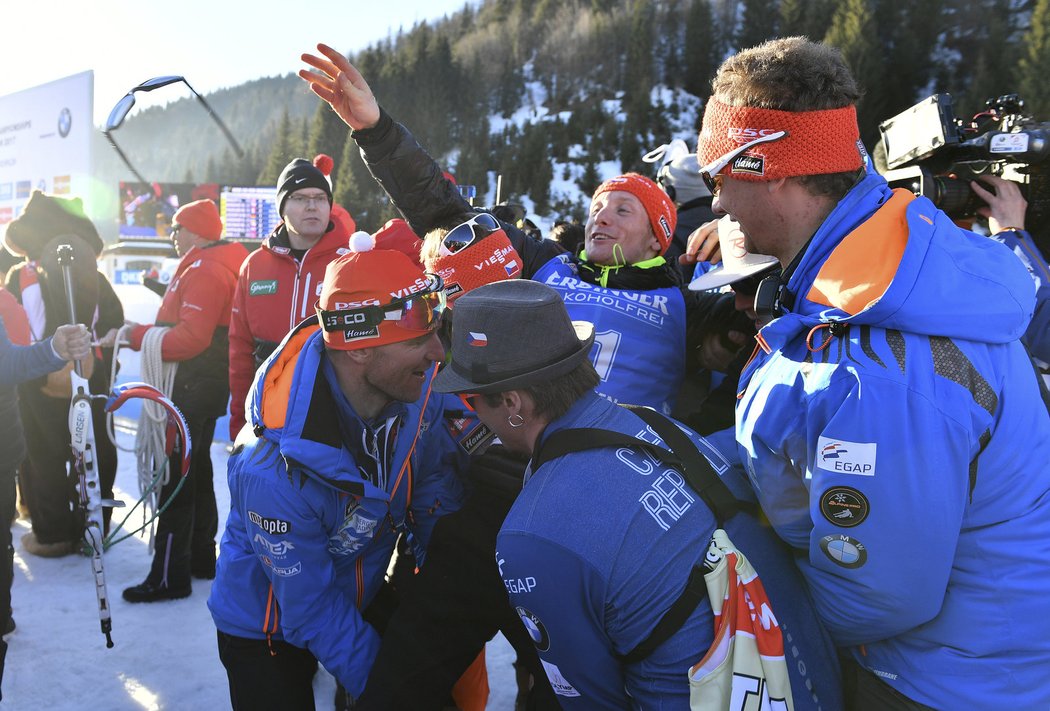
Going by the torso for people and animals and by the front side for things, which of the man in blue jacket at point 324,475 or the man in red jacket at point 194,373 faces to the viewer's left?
the man in red jacket

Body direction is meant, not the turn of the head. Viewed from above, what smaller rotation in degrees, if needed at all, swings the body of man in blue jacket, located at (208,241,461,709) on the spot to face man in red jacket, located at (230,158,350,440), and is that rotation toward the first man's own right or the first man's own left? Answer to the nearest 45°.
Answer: approximately 135° to the first man's own left

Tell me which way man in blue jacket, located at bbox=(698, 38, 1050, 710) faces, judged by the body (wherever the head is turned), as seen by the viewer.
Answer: to the viewer's left

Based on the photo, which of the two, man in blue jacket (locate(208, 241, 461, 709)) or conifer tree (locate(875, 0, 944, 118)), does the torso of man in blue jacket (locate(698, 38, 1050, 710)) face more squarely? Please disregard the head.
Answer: the man in blue jacket

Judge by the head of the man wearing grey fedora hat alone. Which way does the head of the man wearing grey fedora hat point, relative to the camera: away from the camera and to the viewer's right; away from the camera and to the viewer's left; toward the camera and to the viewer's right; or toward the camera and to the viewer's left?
away from the camera and to the viewer's left

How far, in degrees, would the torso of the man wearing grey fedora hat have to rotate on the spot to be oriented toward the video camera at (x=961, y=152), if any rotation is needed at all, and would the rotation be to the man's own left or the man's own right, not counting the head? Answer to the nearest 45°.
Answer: approximately 90° to the man's own right

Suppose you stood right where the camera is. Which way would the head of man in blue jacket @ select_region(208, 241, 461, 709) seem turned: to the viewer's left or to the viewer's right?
to the viewer's right

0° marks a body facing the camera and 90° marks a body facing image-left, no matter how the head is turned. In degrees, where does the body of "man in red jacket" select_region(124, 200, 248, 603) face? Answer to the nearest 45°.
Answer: approximately 90°

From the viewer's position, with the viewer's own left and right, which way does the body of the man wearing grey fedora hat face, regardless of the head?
facing away from the viewer and to the left of the viewer
